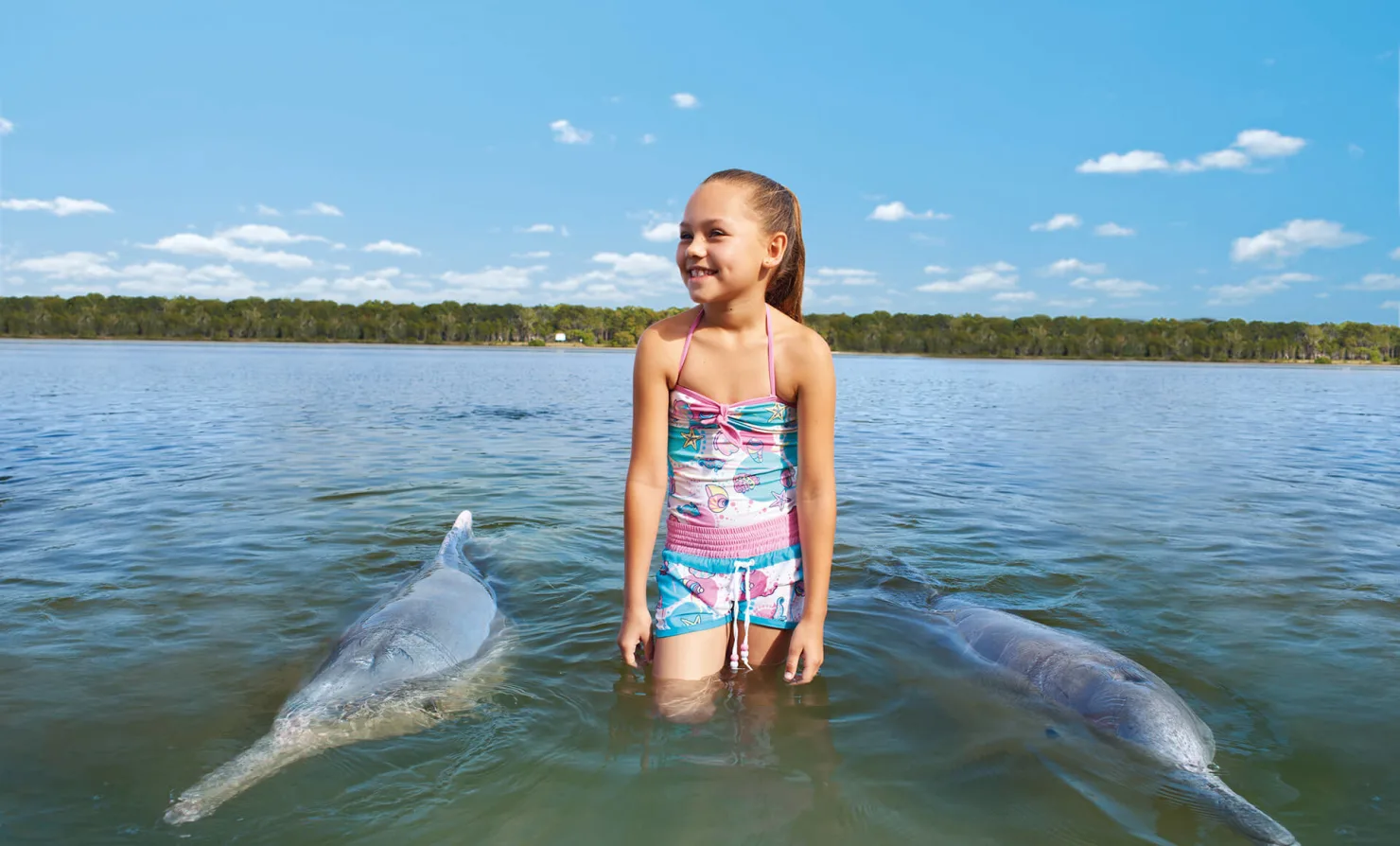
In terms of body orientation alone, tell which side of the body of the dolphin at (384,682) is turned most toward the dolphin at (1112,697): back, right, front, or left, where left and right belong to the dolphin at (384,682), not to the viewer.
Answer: left

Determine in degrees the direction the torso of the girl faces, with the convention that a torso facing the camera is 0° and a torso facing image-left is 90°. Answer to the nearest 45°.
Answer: approximately 0°

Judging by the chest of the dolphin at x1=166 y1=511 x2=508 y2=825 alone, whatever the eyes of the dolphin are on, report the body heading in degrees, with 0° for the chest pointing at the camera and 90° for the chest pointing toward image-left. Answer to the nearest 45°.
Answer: approximately 45°

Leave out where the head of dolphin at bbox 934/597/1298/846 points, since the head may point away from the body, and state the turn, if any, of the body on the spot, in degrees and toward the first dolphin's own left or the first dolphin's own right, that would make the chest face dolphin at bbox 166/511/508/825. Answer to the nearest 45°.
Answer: approximately 90° to the first dolphin's own right

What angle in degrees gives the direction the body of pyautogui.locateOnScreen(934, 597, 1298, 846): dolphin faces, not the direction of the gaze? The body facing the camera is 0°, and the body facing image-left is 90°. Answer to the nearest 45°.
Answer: approximately 315°
